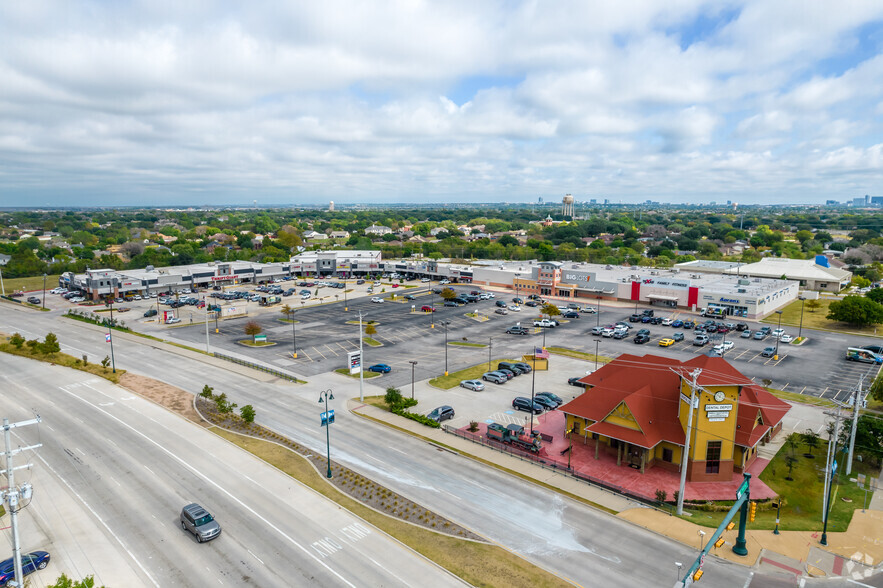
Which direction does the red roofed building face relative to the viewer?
toward the camera

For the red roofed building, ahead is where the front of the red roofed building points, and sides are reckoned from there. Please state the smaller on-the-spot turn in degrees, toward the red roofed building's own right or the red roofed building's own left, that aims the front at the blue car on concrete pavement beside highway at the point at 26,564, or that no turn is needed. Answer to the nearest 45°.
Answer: approximately 45° to the red roofed building's own right

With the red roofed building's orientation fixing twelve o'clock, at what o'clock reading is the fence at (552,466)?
The fence is roughly at 2 o'clock from the red roofed building.
